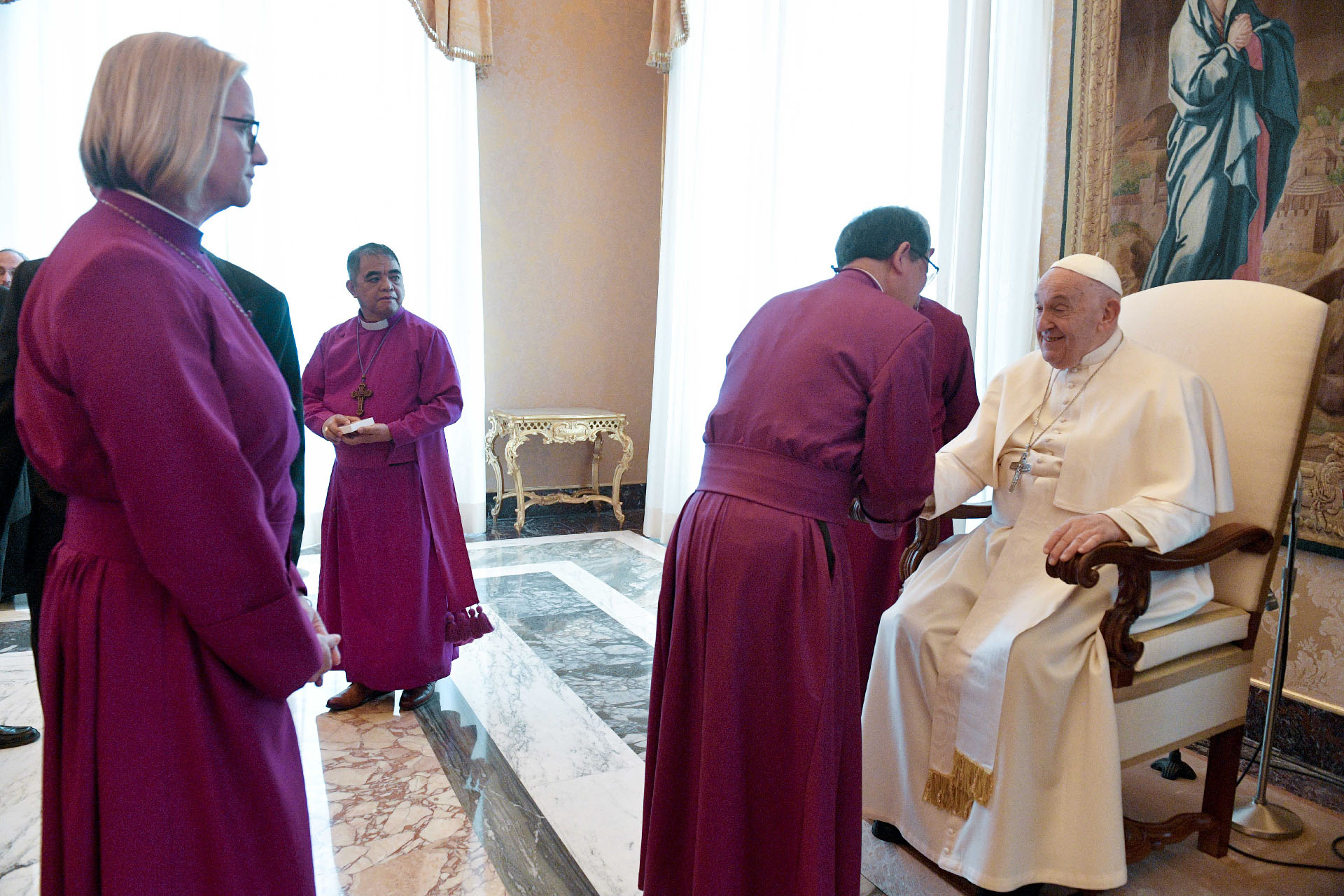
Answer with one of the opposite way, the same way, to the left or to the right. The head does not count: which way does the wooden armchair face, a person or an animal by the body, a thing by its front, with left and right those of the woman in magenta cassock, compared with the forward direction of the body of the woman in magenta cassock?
the opposite way

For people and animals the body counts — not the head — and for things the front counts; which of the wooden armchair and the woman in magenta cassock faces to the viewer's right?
the woman in magenta cassock

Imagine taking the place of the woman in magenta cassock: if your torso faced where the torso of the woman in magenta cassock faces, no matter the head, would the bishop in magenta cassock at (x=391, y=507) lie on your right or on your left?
on your left

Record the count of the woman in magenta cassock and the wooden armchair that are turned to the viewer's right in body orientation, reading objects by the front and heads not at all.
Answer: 1

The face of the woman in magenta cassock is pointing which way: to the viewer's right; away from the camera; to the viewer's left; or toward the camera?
to the viewer's right

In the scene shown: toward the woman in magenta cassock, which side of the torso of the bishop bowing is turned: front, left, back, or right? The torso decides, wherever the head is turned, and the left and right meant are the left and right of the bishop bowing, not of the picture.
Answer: back

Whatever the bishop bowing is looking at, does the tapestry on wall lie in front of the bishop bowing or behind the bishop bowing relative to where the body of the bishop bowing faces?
in front

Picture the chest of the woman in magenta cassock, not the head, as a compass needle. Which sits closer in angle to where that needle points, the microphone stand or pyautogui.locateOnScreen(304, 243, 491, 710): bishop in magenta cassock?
the microphone stand

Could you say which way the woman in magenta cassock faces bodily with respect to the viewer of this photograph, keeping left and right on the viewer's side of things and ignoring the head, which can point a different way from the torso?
facing to the right of the viewer
